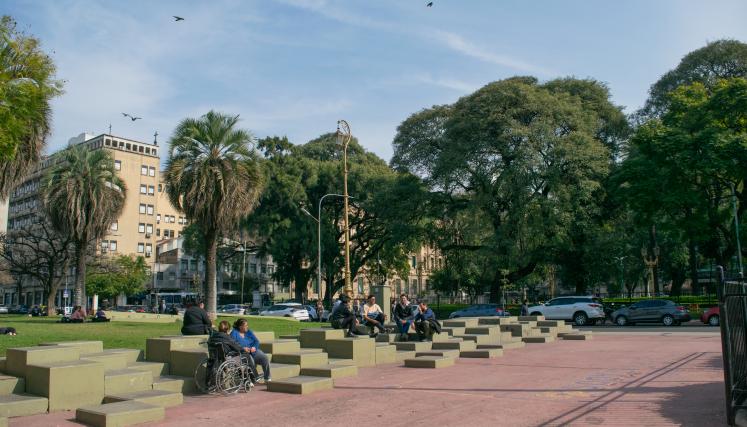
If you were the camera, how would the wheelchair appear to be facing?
facing away from the viewer and to the right of the viewer

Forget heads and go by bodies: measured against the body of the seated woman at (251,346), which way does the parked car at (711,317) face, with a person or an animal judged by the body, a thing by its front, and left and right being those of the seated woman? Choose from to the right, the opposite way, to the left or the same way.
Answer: the opposite way

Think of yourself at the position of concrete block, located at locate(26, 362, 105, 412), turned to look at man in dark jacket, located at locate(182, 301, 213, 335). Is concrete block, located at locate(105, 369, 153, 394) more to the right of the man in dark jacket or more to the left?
right
